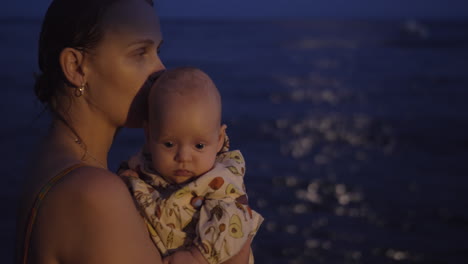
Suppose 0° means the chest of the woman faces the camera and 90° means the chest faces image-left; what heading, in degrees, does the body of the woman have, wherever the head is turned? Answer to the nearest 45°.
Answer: approximately 270°

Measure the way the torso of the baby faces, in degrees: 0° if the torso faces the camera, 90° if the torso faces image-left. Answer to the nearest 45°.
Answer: approximately 0°
